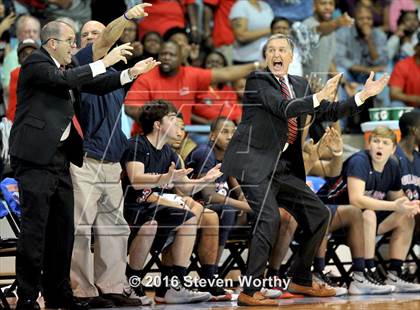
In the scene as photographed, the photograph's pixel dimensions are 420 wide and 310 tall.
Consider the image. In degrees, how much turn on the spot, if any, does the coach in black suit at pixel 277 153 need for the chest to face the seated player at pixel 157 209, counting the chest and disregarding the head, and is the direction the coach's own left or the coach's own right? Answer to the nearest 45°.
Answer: approximately 135° to the coach's own right

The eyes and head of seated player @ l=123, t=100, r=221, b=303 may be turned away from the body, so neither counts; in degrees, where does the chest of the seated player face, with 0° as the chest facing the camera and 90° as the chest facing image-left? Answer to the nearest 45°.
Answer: approximately 315°

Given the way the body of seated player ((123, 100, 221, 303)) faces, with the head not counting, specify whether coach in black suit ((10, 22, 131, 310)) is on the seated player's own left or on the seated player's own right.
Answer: on the seated player's own right

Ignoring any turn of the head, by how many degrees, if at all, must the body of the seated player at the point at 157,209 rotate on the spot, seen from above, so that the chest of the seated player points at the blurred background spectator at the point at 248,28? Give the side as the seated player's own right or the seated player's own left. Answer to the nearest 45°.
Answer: approximately 135° to the seated player's own left

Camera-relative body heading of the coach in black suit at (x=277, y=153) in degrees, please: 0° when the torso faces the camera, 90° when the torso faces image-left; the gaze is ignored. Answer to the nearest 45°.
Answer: approximately 315°

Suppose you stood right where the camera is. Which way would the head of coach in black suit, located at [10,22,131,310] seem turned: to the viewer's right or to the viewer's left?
to the viewer's right

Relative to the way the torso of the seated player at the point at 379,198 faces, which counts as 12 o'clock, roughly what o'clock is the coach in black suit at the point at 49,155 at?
The coach in black suit is roughly at 3 o'clock from the seated player.

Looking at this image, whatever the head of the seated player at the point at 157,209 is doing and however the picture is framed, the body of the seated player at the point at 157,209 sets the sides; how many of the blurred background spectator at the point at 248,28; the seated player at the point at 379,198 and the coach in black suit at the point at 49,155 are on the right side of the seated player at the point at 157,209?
1

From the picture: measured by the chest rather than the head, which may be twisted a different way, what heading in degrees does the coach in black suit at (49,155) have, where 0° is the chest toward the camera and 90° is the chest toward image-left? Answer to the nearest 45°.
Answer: approximately 270°

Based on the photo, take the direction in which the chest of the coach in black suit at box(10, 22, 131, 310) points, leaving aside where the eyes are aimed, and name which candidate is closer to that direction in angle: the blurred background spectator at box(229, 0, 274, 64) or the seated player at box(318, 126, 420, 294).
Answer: the seated player
